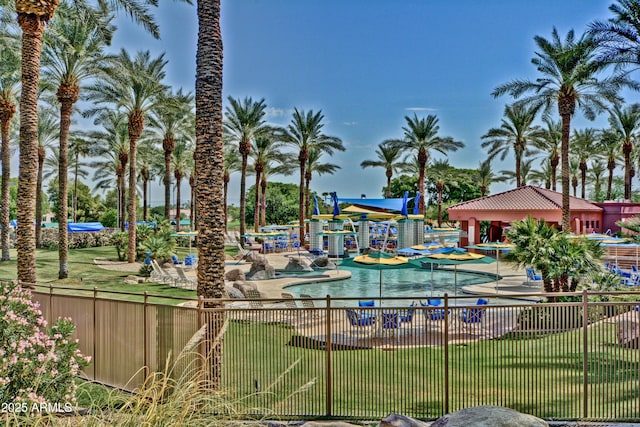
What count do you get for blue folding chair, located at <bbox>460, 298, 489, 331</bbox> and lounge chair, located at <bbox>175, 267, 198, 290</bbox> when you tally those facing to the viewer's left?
1

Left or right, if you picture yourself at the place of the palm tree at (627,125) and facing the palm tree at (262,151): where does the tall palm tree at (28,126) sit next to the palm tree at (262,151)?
left

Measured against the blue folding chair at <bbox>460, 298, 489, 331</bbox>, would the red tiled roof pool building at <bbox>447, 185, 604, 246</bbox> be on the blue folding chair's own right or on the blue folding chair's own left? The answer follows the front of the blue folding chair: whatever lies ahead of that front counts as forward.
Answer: on the blue folding chair's own right

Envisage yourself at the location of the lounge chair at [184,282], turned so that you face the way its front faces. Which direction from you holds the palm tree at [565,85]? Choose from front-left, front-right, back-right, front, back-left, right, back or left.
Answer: front-left

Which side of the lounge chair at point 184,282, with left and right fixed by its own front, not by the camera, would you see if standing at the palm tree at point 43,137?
back

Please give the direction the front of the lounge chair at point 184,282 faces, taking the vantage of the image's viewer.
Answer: facing the viewer and to the right of the viewer

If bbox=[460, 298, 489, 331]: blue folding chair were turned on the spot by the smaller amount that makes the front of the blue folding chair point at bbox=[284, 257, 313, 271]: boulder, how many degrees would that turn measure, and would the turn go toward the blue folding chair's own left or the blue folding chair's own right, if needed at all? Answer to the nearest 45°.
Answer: approximately 45° to the blue folding chair's own right

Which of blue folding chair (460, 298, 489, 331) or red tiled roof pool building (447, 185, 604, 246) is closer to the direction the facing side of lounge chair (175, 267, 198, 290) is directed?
the blue folding chair

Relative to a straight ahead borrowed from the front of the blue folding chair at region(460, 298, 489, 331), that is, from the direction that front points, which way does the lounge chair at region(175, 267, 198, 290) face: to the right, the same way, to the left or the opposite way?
the opposite way

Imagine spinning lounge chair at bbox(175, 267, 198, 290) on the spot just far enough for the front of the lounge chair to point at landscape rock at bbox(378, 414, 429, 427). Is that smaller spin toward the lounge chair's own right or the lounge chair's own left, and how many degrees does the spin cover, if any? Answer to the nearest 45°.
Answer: approximately 45° to the lounge chair's own right

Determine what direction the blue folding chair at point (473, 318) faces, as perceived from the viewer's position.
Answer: facing to the left of the viewer

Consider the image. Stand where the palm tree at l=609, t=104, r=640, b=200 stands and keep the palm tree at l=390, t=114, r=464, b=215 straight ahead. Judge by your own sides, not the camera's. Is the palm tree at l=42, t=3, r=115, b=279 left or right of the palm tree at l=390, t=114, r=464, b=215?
left
